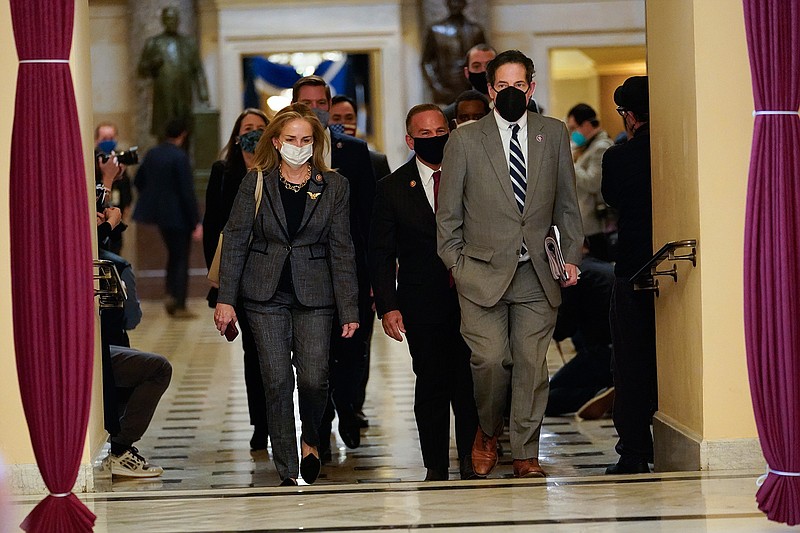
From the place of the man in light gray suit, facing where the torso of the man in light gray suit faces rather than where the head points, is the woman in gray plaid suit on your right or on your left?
on your right

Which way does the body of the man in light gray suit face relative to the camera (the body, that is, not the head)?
toward the camera

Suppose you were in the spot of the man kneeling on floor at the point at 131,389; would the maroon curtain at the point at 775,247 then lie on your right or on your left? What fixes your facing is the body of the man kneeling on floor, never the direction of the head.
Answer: on your right

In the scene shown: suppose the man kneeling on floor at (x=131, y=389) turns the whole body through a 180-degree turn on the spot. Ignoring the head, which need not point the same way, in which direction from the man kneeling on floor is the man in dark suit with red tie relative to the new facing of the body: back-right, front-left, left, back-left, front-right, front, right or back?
back-left

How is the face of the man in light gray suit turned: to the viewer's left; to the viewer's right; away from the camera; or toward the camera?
toward the camera

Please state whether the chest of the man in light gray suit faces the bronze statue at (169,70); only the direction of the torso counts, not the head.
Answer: no

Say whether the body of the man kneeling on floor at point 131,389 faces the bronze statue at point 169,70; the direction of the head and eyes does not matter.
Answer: no

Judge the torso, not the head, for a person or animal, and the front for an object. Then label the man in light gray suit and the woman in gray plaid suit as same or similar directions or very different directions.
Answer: same or similar directions

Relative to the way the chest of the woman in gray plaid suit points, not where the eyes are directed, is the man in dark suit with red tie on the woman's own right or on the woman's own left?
on the woman's own left

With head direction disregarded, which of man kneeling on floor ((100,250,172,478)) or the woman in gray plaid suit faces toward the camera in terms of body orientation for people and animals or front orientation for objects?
the woman in gray plaid suit

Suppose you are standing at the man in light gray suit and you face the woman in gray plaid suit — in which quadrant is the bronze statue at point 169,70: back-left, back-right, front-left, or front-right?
front-right

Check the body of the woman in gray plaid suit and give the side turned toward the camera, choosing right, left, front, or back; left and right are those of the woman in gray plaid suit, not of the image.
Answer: front

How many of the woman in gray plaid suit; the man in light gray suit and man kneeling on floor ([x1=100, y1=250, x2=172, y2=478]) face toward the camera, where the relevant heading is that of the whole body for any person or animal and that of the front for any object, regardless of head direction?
2

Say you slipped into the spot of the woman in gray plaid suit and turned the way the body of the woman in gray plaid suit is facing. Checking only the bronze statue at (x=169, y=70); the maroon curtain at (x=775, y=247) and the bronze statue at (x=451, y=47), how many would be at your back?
2

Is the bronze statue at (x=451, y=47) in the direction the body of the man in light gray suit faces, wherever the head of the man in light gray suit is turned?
no

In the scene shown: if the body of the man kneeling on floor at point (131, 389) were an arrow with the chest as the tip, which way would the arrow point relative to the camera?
to the viewer's right

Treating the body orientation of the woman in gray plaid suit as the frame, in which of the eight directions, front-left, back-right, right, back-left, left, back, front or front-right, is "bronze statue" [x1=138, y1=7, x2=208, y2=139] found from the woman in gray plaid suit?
back

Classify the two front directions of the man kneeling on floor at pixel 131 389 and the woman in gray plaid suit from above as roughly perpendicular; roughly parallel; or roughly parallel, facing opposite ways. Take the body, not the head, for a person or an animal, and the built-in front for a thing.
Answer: roughly perpendicular

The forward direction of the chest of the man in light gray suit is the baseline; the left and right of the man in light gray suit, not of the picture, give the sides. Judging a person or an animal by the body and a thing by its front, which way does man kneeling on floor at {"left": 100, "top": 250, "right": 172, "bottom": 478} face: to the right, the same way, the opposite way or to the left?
to the left

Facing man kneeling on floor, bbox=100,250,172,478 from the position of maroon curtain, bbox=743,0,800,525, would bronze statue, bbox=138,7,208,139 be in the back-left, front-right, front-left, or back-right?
front-right
